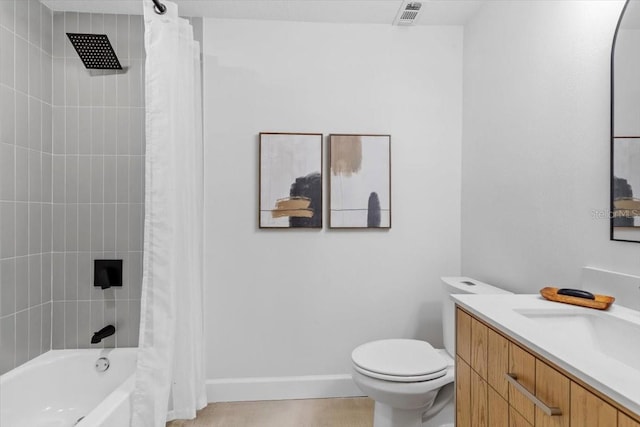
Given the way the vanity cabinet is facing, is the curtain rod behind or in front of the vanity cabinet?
in front

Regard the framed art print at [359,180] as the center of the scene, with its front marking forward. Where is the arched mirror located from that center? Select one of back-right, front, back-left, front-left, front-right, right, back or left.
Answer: front-left

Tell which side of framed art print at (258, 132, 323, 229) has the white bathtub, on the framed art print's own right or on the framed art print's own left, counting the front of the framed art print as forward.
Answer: on the framed art print's own right

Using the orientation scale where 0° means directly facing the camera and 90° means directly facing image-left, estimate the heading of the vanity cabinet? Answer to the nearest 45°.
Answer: approximately 45°

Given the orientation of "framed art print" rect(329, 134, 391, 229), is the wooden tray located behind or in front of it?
in front

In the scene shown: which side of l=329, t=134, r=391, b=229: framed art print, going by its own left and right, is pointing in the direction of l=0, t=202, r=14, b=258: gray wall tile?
right

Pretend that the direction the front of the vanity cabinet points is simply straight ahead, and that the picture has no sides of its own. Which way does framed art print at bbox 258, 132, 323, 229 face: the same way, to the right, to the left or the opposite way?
to the left

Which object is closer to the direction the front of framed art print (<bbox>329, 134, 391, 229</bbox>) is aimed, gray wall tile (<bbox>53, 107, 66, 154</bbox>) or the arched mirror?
the arched mirror

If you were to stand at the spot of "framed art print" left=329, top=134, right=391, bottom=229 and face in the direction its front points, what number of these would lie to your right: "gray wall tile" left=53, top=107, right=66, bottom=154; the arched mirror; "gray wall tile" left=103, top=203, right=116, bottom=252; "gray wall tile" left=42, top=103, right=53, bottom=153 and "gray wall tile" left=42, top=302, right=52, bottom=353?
4

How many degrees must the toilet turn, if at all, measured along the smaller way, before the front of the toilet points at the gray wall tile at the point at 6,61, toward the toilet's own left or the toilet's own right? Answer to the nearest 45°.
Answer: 0° — it already faces it

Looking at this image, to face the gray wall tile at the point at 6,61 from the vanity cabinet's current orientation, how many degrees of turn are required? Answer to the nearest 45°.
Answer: approximately 45° to its right

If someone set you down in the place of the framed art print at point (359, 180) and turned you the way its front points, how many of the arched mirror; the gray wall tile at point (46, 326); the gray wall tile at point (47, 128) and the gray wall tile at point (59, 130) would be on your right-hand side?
3
